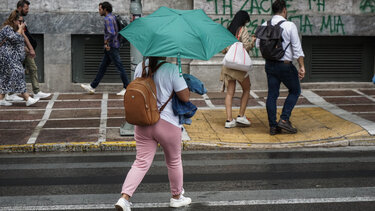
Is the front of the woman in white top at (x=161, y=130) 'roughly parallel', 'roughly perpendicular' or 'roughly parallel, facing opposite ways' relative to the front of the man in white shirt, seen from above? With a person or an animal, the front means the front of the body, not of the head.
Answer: roughly parallel

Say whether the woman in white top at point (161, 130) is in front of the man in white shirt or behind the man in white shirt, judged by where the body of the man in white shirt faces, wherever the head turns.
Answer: behind

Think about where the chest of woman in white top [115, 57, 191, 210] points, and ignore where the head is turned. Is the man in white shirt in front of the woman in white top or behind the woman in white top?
in front

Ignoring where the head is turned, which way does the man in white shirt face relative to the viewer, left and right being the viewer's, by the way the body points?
facing away from the viewer and to the right of the viewer

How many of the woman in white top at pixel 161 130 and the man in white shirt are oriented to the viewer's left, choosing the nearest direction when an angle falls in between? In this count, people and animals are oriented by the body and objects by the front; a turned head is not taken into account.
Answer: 0

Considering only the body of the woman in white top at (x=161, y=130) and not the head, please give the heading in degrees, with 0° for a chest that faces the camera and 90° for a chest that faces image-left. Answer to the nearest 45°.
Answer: approximately 225°
